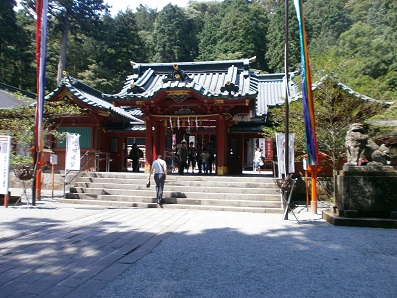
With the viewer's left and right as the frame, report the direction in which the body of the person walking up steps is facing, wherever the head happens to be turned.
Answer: facing away from the viewer

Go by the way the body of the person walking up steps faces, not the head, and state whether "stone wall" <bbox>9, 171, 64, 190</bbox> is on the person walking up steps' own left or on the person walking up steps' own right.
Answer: on the person walking up steps' own left

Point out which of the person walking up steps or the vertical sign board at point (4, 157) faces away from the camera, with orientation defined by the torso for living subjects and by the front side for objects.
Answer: the person walking up steps

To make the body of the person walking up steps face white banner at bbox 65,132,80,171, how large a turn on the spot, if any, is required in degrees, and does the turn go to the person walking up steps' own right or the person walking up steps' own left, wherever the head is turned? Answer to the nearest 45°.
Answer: approximately 45° to the person walking up steps' own left

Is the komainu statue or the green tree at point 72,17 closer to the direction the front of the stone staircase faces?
the komainu statue

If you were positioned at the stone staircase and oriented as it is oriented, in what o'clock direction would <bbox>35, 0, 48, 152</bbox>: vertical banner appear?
The vertical banner is roughly at 2 o'clock from the stone staircase.

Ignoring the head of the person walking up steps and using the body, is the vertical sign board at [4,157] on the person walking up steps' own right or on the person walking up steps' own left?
on the person walking up steps' own left

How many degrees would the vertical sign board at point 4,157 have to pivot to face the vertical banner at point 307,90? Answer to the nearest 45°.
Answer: approximately 45° to its left

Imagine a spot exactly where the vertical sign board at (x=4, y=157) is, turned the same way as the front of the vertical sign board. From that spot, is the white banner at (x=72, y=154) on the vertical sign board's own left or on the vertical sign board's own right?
on the vertical sign board's own left
